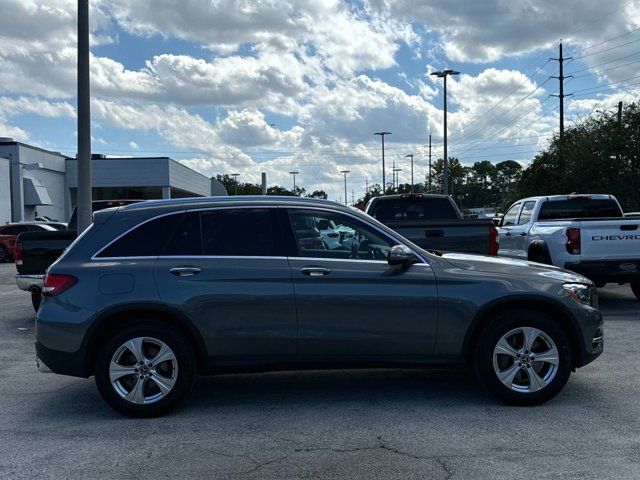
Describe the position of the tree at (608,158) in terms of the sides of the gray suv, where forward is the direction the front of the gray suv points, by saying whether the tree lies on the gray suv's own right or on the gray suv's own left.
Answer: on the gray suv's own left

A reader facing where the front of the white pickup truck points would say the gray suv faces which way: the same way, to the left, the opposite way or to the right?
to the right

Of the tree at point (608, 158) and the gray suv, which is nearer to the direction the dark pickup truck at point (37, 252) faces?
the tree

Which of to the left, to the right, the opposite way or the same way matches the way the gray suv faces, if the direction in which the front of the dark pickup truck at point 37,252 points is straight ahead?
to the right

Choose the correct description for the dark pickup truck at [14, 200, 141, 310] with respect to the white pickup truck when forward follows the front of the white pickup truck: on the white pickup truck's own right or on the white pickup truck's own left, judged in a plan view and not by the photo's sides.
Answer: on the white pickup truck's own left

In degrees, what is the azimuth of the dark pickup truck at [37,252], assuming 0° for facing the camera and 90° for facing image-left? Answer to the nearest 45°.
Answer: approximately 225°

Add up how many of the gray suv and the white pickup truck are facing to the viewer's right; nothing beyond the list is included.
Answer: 1

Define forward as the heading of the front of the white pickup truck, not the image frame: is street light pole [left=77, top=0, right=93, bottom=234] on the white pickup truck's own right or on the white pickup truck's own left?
on the white pickup truck's own left

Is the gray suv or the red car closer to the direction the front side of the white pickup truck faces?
the red car

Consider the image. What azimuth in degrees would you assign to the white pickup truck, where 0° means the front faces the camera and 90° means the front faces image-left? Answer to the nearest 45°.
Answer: approximately 135°

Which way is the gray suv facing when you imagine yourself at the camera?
facing to the right of the viewer
